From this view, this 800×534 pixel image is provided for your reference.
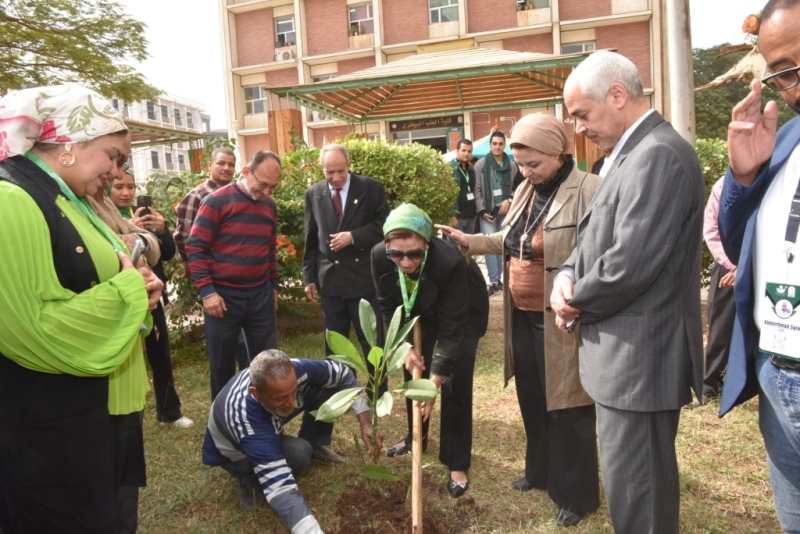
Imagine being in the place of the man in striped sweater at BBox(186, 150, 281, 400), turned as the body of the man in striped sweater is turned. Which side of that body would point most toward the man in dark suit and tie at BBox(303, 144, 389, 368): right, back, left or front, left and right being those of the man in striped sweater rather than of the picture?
left

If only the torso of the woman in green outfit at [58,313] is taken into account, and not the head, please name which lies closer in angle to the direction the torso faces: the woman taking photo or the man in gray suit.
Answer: the man in gray suit

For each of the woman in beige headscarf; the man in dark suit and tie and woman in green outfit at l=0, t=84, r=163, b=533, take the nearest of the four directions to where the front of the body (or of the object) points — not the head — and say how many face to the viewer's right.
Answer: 1

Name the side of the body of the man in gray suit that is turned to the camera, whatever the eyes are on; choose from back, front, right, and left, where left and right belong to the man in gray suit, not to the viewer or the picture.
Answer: left

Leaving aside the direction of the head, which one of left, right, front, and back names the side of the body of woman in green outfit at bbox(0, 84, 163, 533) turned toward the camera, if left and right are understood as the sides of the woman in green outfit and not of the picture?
right

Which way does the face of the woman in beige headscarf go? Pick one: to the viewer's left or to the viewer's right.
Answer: to the viewer's left

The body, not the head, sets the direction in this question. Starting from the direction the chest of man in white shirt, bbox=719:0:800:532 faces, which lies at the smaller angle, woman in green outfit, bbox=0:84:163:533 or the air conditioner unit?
the woman in green outfit

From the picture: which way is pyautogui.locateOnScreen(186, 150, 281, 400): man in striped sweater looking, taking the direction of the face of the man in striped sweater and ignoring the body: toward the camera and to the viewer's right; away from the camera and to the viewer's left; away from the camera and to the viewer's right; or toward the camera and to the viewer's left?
toward the camera and to the viewer's right

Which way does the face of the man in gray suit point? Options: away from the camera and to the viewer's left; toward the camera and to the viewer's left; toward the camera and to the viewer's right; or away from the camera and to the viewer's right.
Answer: toward the camera and to the viewer's left

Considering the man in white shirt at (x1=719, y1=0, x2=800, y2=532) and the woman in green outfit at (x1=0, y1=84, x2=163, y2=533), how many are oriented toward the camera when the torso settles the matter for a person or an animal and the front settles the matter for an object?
1
